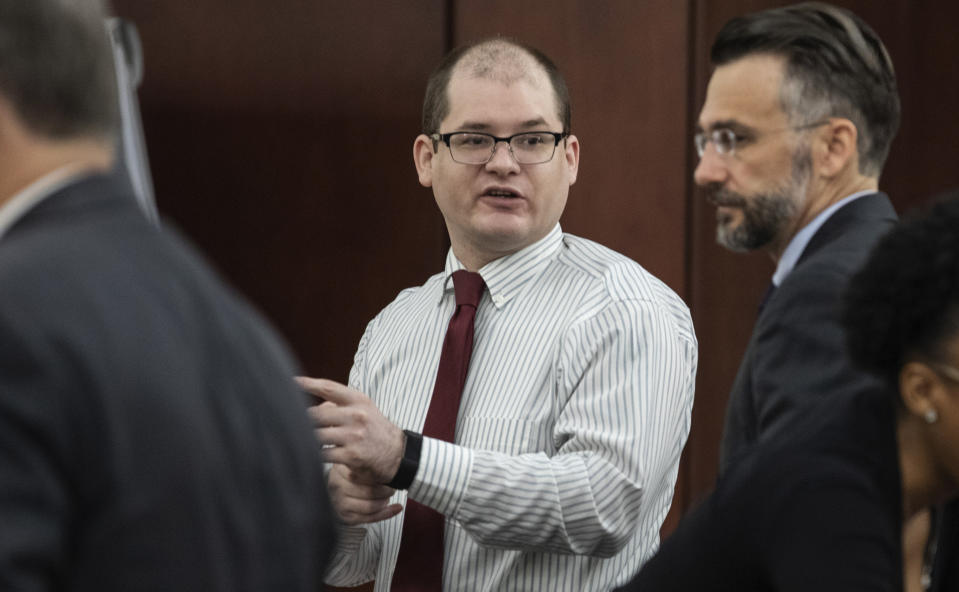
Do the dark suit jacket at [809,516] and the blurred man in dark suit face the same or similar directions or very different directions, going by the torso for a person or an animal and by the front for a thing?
very different directions

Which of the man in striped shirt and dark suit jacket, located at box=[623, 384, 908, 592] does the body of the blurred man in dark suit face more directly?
the man in striped shirt

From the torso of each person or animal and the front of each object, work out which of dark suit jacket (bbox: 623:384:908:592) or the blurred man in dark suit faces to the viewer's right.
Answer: the dark suit jacket

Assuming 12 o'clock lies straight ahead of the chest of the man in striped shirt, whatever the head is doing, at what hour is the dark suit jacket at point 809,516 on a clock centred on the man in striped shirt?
The dark suit jacket is roughly at 10 o'clock from the man in striped shirt.

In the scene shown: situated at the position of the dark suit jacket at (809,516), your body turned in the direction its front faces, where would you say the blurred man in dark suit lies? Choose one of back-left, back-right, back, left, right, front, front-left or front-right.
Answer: back-right

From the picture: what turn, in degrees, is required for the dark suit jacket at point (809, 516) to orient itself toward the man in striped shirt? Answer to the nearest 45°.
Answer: approximately 135° to its left

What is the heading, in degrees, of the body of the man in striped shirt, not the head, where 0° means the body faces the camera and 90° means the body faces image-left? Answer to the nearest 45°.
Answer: approximately 45°

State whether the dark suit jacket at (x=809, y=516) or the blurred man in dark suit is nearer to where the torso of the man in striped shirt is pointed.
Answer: the blurred man in dark suit

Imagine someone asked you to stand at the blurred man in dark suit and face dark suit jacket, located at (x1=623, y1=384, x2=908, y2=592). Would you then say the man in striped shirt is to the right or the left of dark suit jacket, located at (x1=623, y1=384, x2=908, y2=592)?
left

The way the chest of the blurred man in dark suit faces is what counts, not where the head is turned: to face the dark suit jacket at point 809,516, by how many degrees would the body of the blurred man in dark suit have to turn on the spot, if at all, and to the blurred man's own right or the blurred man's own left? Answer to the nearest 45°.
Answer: approximately 135° to the blurred man's own right
